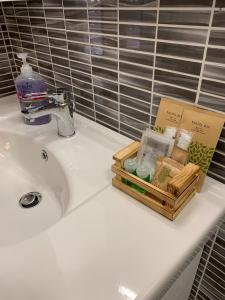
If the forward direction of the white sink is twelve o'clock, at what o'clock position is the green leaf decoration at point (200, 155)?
The green leaf decoration is roughly at 9 o'clock from the white sink.

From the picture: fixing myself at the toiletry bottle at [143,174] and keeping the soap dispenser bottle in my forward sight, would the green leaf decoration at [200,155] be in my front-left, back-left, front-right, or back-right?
back-right

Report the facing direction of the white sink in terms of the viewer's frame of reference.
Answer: facing the viewer and to the left of the viewer
